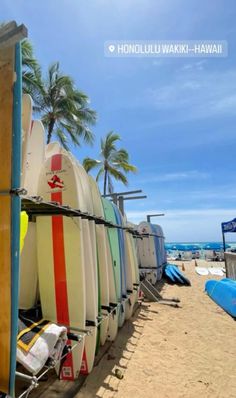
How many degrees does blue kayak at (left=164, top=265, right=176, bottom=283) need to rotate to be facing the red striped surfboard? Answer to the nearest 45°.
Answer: approximately 45° to its right

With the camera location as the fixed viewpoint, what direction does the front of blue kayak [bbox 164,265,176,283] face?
facing the viewer and to the right of the viewer

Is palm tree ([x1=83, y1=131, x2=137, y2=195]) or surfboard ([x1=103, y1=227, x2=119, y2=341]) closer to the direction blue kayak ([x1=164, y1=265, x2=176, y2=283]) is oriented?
the surfboard

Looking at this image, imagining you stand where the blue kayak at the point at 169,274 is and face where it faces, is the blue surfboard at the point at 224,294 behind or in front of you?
in front

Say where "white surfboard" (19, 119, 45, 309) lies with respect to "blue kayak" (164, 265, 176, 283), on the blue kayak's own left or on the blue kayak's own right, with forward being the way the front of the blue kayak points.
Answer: on the blue kayak's own right

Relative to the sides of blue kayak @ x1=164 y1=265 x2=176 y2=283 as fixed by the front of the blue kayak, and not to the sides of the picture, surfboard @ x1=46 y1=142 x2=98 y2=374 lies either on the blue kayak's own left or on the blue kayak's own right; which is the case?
on the blue kayak's own right
